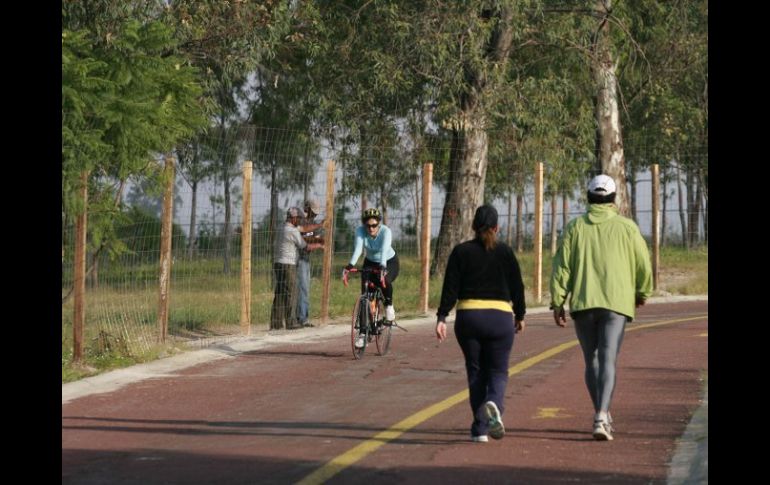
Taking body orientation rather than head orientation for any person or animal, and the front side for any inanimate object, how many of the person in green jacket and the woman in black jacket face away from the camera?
2

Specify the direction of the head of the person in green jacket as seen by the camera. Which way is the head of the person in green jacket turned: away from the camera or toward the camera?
away from the camera

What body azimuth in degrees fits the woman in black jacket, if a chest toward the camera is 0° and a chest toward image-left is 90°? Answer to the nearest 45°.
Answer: approximately 180°

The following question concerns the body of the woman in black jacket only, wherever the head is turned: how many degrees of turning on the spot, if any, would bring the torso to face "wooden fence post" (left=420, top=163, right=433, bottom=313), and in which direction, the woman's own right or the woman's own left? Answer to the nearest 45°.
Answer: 0° — they already face it

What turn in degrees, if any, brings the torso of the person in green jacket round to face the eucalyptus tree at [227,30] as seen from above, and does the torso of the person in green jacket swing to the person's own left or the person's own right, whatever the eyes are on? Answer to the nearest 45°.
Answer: approximately 45° to the person's own left

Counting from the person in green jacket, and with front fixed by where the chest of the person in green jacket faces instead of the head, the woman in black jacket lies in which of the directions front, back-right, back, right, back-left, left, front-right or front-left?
left

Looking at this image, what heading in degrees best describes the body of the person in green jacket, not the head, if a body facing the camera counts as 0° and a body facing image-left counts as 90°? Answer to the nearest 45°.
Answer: approximately 180°

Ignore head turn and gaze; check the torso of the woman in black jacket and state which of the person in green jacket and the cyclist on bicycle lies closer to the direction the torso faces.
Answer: the cyclist on bicycle
